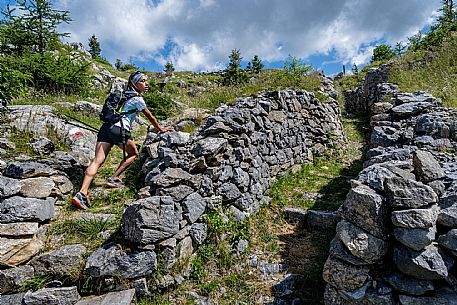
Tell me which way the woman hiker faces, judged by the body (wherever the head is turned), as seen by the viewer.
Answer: to the viewer's right

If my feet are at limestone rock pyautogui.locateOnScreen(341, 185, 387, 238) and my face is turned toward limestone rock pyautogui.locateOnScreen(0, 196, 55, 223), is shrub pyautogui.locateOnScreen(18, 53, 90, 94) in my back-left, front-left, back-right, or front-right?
front-right

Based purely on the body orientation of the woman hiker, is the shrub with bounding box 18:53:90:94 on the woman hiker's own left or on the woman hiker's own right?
on the woman hiker's own left

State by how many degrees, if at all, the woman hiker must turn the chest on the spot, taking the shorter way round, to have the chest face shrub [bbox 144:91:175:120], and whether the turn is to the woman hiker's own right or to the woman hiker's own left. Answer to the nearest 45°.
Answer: approximately 90° to the woman hiker's own left

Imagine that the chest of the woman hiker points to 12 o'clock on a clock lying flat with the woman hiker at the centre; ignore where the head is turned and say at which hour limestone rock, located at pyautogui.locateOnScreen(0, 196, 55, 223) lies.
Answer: The limestone rock is roughly at 5 o'clock from the woman hiker.

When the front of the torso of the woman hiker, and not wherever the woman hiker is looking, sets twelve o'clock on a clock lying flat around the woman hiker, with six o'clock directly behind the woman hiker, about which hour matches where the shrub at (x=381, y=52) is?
The shrub is roughly at 11 o'clock from the woman hiker.

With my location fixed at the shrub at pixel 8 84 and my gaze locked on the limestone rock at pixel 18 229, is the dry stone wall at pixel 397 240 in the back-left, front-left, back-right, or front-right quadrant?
front-left

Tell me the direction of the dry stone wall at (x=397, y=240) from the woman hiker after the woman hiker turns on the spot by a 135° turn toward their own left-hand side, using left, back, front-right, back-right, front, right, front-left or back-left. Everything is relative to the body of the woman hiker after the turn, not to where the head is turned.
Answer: back

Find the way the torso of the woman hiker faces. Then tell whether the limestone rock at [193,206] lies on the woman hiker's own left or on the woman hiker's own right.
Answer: on the woman hiker's own right

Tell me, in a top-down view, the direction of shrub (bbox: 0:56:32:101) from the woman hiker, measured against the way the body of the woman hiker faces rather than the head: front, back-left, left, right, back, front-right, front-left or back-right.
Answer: back-left

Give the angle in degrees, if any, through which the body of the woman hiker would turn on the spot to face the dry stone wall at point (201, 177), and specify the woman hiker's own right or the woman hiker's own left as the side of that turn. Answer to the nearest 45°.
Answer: approximately 45° to the woman hiker's own right

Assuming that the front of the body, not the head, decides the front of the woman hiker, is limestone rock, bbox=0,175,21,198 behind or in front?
behind

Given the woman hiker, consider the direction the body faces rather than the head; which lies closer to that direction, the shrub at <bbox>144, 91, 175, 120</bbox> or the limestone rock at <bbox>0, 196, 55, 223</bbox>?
the shrub

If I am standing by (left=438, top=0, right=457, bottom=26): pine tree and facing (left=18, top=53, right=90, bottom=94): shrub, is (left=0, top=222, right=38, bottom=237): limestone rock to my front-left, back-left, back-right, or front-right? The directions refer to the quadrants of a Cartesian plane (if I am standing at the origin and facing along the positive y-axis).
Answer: front-left
